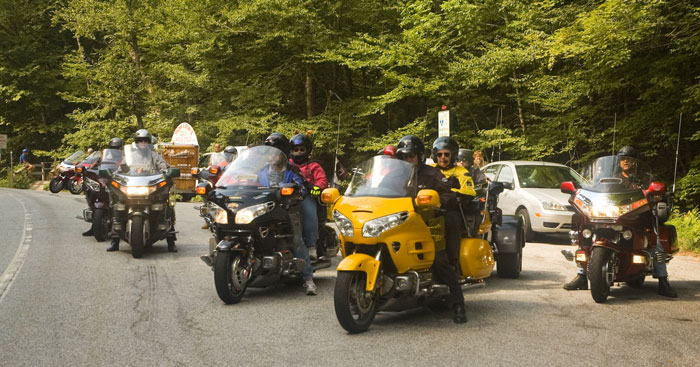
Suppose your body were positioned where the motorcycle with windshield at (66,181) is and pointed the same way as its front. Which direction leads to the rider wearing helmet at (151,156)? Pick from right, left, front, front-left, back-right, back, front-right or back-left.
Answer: front-left

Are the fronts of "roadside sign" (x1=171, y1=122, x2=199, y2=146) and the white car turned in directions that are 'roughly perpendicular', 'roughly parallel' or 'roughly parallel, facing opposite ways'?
roughly parallel

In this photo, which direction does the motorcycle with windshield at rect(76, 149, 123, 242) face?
toward the camera

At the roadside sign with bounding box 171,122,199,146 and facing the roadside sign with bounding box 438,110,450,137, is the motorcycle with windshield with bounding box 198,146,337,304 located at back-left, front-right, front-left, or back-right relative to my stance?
front-right

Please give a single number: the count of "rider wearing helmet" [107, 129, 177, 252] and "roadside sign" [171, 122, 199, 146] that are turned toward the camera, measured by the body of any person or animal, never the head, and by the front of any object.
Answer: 2

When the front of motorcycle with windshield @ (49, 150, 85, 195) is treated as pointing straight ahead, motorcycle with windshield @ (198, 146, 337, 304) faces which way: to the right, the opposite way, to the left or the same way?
the same way

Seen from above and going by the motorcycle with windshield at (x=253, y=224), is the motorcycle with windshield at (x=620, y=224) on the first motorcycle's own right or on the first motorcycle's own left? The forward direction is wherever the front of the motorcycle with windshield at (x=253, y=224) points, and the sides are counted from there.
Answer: on the first motorcycle's own left

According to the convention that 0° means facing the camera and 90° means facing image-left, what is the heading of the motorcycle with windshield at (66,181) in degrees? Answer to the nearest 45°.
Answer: approximately 45°

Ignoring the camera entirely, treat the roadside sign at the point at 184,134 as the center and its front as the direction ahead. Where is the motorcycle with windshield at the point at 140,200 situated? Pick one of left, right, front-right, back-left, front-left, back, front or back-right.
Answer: front

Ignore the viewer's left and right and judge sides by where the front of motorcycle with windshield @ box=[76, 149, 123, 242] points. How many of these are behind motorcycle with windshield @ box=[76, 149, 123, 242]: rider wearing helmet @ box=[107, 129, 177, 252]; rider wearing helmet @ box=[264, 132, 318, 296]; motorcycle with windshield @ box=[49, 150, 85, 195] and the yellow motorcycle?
1

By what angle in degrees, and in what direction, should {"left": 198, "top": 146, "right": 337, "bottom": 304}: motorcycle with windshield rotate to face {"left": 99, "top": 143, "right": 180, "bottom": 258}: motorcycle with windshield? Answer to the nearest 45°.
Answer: approximately 90° to its right

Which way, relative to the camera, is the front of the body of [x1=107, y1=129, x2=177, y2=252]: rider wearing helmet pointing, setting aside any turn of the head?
toward the camera

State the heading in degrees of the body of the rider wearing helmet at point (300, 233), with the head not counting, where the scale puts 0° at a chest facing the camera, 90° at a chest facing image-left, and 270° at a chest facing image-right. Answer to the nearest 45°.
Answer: approximately 45°

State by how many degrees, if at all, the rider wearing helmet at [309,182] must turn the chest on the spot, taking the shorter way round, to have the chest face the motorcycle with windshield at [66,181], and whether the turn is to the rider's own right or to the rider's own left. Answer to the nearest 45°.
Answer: approximately 90° to the rider's own right

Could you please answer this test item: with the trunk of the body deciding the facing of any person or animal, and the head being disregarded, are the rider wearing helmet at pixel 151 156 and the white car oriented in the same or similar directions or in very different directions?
same or similar directions
